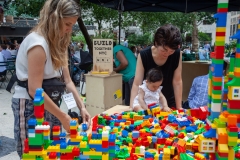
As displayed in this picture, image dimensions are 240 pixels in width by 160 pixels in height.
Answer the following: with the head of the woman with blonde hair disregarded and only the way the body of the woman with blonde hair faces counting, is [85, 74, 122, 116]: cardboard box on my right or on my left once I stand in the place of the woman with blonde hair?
on my left

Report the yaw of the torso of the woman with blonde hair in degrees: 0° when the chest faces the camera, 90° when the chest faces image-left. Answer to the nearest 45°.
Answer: approximately 270°

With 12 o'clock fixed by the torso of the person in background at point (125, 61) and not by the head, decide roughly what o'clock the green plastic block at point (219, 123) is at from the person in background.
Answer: The green plastic block is roughly at 9 o'clock from the person in background.

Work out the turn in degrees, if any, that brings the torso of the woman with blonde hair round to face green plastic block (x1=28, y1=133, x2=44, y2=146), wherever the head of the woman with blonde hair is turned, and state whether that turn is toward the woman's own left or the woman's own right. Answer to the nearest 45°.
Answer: approximately 90° to the woman's own right

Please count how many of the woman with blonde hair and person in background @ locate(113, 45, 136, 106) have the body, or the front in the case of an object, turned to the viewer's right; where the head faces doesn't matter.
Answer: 1

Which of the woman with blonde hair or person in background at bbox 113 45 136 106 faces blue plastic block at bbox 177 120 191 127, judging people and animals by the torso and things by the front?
the woman with blonde hair

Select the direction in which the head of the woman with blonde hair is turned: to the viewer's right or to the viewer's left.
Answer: to the viewer's right

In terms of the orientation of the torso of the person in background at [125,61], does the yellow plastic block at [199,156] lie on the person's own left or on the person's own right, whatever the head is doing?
on the person's own left
